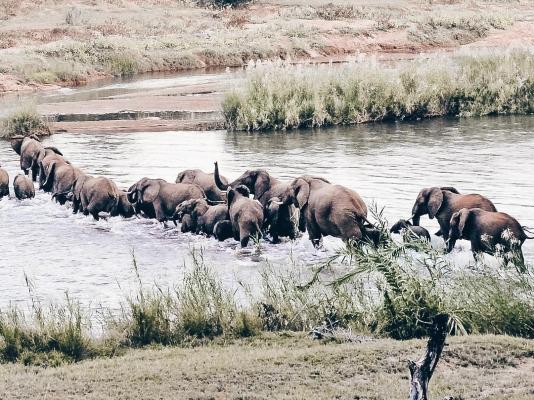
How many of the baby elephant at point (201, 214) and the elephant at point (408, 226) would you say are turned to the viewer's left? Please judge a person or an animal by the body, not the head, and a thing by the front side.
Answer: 2

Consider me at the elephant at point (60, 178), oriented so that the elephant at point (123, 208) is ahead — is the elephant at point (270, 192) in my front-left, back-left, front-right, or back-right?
front-left

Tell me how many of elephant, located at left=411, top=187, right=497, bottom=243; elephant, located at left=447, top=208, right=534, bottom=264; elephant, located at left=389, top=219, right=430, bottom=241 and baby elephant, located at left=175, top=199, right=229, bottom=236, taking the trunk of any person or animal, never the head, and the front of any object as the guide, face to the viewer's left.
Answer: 4

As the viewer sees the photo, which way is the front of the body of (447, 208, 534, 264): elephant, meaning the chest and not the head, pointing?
to the viewer's left

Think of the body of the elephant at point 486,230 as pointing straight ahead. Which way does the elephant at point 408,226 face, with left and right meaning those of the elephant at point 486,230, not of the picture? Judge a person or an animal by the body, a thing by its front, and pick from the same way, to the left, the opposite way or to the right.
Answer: the same way

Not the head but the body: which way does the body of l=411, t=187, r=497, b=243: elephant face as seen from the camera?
to the viewer's left

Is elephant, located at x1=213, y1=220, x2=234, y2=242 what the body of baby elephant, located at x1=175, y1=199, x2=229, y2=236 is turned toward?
no

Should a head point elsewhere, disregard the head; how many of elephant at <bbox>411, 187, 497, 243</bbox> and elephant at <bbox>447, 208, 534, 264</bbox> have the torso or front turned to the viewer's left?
2

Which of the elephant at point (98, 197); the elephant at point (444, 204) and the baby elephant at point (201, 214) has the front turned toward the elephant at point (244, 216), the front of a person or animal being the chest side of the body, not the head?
the elephant at point (444, 204)

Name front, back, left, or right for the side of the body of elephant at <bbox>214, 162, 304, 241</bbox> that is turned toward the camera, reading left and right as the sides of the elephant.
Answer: left

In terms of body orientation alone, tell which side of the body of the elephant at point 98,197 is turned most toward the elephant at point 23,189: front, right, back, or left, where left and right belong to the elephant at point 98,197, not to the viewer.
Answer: front

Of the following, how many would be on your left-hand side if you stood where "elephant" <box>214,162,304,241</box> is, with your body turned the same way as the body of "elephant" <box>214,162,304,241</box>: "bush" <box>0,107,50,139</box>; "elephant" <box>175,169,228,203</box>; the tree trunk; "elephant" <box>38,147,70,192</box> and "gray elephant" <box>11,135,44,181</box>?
1

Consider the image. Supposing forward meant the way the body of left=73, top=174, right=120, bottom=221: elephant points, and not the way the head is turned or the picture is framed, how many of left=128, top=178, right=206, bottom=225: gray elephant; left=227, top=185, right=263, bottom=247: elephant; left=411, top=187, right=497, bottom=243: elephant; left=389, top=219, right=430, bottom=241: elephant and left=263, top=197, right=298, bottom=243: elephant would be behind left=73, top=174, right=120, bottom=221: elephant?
5

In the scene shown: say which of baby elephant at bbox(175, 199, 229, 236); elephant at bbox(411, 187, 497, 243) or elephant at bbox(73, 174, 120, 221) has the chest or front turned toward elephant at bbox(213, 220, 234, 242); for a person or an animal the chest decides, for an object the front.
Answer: elephant at bbox(411, 187, 497, 243)

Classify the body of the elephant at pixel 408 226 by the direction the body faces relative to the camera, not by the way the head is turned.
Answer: to the viewer's left

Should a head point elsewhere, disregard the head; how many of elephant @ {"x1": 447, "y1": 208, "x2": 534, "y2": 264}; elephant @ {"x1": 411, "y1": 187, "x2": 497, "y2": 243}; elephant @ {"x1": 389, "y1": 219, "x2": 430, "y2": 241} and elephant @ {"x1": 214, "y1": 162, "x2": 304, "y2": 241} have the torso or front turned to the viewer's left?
4

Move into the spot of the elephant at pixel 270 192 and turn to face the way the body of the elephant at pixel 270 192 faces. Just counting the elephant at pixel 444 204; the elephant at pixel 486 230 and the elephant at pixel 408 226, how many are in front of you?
0
